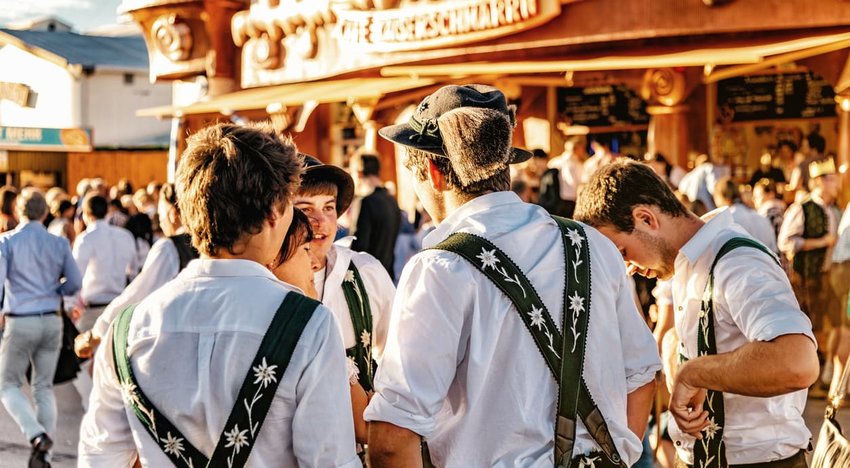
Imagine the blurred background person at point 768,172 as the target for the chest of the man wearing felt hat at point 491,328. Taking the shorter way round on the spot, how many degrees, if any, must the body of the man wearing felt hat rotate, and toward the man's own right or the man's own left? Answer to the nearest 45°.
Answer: approximately 45° to the man's own right

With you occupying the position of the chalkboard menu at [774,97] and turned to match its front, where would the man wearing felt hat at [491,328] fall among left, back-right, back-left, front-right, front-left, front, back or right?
front

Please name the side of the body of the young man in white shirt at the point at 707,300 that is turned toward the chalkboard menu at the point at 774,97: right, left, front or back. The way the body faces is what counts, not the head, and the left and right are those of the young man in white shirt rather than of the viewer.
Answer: right

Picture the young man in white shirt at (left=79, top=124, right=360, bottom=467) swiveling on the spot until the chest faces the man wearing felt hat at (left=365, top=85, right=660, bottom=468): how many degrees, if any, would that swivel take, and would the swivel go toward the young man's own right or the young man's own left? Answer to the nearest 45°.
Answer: approximately 90° to the young man's own right

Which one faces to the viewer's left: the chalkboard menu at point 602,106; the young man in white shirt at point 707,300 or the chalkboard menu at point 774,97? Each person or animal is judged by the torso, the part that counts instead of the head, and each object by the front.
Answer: the young man in white shirt

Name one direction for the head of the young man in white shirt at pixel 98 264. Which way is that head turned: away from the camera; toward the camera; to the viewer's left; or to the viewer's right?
away from the camera

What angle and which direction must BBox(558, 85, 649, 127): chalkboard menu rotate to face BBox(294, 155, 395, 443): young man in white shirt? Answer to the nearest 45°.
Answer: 0° — it already faces them

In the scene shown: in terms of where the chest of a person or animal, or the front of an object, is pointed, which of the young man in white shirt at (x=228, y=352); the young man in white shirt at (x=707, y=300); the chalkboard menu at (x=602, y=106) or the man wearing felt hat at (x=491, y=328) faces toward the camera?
the chalkboard menu

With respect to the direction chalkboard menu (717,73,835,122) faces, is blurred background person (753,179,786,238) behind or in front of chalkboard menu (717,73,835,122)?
in front

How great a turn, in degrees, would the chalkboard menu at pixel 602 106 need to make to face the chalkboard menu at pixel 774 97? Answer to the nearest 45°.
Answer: approximately 45° to its left

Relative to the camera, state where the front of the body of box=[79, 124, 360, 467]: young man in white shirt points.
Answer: away from the camera

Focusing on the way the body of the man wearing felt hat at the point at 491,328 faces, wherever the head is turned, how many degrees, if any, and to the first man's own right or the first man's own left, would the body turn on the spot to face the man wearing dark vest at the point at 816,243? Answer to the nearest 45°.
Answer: approximately 45° to the first man's own right

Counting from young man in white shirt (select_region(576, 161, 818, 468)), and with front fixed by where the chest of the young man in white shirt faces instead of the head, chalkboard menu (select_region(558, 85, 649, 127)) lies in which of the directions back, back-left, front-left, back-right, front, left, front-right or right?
right

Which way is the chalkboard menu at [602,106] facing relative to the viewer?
toward the camera

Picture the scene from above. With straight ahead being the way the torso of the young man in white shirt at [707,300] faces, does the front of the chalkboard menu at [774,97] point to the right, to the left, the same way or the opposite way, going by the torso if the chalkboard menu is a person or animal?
to the left

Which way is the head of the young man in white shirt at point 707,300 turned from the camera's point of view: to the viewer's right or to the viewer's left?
to the viewer's left

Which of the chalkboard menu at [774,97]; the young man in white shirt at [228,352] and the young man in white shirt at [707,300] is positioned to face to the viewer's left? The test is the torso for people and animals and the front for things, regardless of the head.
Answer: the young man in white shirt at [707,300]

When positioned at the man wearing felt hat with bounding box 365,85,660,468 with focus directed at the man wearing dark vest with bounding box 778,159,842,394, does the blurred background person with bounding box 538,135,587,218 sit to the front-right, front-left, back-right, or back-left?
front-left

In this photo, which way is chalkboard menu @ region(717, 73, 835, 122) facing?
toward the camera

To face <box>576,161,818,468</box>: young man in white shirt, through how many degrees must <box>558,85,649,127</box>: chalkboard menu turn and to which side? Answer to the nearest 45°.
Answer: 0° — it already faces them

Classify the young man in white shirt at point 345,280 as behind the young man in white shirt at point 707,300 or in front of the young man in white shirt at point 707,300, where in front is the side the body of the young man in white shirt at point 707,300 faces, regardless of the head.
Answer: in front

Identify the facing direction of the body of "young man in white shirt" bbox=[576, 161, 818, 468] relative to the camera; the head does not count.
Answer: to the viewer's left

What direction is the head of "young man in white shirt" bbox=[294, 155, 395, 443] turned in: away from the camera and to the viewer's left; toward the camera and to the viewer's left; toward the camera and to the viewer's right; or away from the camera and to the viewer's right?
toward the camera and to the viewer's left
